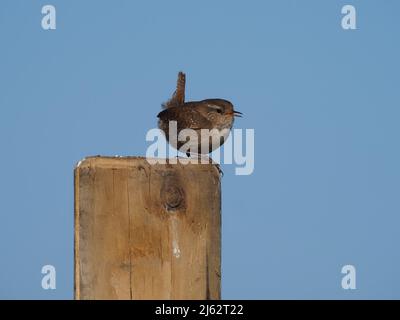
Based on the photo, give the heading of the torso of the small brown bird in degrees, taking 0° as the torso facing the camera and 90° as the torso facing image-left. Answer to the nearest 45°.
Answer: approximately 270°
